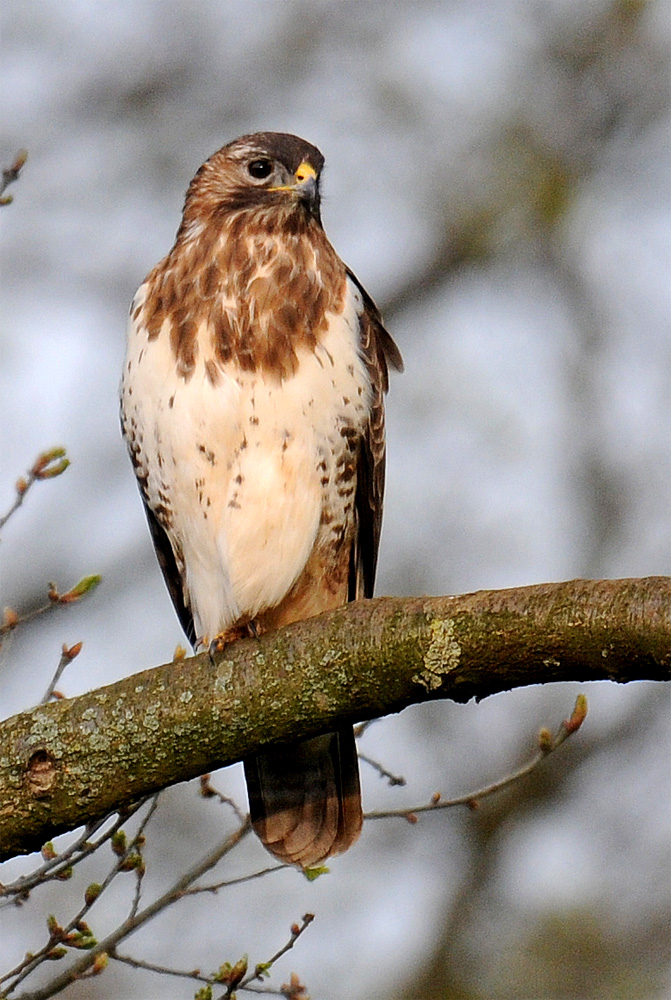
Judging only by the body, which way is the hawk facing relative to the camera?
toward the camera
